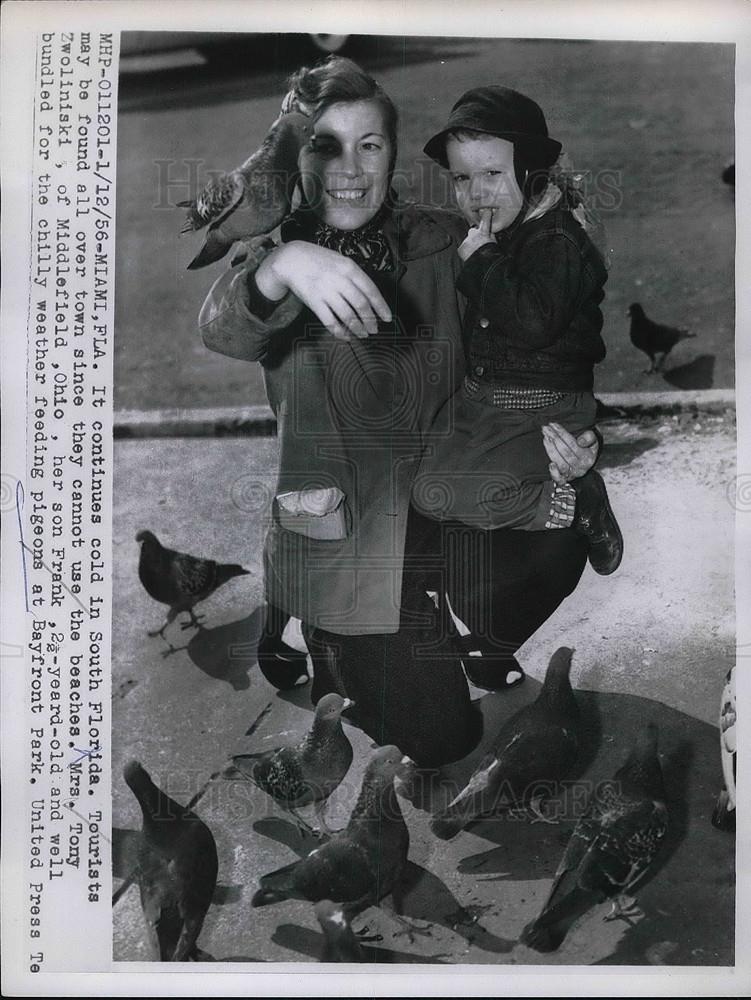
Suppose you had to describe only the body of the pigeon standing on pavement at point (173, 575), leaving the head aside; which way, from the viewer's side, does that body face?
to the viewer's left

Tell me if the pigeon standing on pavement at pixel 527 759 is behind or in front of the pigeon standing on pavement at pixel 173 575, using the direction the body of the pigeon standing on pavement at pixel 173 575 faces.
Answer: behind

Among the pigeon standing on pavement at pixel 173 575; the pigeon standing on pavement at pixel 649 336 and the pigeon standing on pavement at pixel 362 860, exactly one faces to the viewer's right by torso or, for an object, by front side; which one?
the pigeon standing on pavement at pixel 362 860

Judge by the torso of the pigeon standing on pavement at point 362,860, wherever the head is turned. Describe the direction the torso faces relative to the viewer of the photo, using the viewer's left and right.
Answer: facing to the right of the viewer

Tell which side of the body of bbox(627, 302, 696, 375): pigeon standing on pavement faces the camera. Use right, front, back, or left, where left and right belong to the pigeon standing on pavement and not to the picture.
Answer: left

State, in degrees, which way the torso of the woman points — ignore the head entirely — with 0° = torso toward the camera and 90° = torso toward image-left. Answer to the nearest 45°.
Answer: approximately 0°

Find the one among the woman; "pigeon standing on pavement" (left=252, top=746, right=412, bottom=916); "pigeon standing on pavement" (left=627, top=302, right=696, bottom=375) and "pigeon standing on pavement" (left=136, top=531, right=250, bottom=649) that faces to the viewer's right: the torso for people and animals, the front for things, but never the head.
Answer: "pigeon standing on pavement" (left=252, top=746, right=412, bottom=916)
